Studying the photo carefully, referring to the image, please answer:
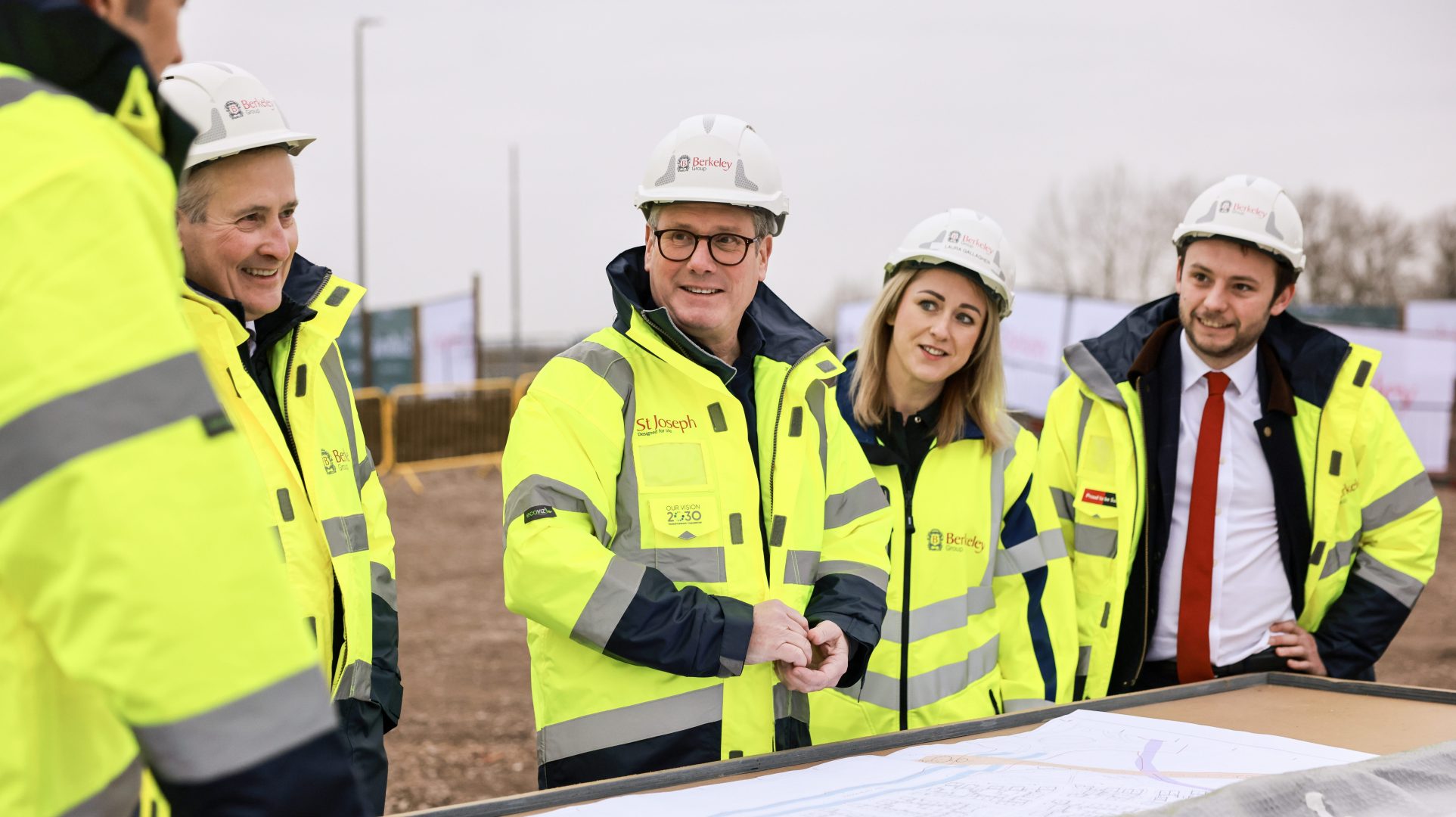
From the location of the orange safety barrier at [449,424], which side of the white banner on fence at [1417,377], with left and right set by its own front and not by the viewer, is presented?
right

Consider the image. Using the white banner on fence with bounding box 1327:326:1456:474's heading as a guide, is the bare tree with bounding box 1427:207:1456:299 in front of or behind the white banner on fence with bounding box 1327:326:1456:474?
behind

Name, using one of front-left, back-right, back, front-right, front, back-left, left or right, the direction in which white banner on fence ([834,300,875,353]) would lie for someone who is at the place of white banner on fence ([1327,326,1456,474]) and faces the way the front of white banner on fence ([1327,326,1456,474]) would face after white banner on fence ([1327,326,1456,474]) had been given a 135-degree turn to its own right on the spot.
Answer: front-left

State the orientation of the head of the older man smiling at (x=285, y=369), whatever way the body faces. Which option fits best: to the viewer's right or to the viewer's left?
to the viewer's right

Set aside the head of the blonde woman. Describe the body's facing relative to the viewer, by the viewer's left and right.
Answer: facing the viewer and to the left of the viewer

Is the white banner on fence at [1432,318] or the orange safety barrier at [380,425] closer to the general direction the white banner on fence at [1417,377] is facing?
the orange safety barrier

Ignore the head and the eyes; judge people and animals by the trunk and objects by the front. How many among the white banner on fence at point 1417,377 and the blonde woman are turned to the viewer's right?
0

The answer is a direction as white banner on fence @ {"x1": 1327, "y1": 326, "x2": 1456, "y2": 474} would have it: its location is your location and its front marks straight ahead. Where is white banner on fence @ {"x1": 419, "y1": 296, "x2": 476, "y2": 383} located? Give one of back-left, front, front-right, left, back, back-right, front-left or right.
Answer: right

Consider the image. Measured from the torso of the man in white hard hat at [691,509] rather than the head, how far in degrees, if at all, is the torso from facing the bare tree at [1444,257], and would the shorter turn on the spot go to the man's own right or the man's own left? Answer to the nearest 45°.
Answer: approximately 90° to the man's own left

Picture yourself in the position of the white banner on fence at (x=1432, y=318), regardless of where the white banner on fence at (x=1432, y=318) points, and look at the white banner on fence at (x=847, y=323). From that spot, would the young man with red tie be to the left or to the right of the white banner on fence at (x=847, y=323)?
left

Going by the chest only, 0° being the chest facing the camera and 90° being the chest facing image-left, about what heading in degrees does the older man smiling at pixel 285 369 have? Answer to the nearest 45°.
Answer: approximately 315°

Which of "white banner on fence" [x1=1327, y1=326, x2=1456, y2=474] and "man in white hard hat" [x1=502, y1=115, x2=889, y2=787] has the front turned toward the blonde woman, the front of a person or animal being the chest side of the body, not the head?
the white banner on fence

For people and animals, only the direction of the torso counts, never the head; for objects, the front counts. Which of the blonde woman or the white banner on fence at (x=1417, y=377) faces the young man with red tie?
the white banner on fence

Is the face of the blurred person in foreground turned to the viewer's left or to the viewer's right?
to the viewer's right

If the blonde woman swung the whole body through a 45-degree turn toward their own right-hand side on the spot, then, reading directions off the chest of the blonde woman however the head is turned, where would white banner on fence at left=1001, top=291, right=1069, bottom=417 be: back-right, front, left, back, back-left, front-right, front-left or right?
right

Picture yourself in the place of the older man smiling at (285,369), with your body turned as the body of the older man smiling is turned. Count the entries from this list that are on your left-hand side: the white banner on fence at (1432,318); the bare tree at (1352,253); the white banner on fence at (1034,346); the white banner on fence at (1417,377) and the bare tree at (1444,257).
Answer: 5

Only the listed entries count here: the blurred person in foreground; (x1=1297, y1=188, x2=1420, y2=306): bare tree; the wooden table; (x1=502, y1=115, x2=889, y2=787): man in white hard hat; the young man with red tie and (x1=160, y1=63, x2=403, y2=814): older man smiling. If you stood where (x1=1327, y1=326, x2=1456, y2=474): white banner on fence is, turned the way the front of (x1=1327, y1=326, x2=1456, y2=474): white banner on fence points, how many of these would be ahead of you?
5
